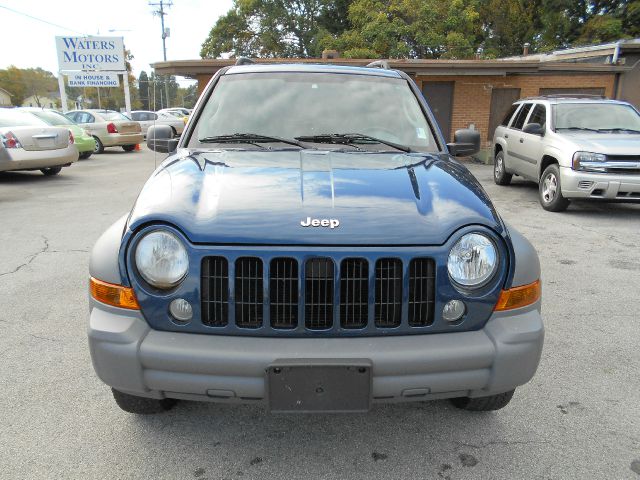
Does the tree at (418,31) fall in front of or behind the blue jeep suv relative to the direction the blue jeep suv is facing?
behind

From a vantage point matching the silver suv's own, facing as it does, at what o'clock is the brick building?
The brick building is roughly at 7 o'clock from the silver suv.

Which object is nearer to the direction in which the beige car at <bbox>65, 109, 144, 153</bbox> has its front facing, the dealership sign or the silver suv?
the dealership sign

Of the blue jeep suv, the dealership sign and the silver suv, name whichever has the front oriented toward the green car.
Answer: the dealership sign

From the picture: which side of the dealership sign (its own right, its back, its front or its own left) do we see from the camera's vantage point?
front

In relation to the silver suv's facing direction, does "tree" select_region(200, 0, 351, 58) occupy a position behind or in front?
behind

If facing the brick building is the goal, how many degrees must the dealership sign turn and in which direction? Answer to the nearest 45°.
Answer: approximately 45° to its left

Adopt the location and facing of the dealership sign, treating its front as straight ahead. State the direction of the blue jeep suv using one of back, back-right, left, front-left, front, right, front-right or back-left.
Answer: front

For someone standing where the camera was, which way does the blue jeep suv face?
facing the viewer

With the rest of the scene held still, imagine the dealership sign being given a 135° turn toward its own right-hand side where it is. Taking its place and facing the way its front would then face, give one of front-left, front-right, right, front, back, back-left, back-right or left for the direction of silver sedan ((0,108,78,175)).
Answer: back-left

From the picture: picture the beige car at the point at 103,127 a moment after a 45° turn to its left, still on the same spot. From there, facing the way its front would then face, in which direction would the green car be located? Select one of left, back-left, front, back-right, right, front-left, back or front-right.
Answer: left

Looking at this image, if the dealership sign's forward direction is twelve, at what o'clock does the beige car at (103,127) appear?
The beige car is roughly at 12 o'clock from the dealership sign.

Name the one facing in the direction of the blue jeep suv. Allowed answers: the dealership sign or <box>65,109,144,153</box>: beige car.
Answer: the dealership sign

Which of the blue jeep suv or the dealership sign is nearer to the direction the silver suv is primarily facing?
the blue jeep suv

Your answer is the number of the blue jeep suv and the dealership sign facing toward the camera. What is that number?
2
